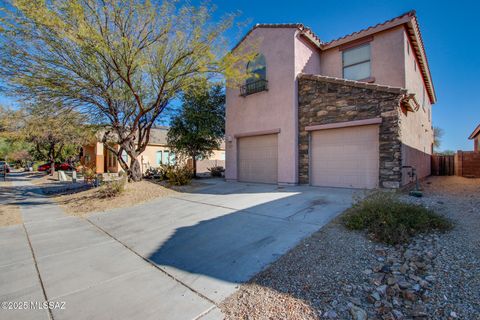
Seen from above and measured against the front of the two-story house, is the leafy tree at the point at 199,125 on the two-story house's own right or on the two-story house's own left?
on the two-story house's own right

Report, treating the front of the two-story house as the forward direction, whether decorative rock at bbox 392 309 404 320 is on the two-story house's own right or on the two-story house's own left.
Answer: on the two-story house's own left

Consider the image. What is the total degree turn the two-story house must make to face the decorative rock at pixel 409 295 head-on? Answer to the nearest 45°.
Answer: approximately 45° to its left

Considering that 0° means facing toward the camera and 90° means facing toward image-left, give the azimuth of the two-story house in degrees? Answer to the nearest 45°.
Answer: approximately 45°

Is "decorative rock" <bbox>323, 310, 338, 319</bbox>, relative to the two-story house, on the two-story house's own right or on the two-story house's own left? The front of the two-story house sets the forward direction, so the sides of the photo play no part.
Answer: on the two-story house's own left

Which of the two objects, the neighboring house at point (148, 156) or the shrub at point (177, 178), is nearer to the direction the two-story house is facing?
the shrub

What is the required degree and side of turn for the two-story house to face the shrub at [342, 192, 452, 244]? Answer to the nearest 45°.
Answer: approximately 45° to its left

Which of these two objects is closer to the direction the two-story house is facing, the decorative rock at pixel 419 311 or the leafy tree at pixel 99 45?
the decorative rock

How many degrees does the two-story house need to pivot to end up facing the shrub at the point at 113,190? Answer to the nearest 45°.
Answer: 0° — it already faces it
